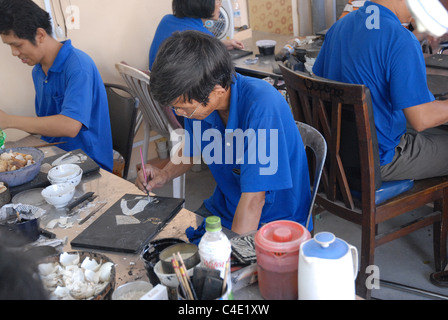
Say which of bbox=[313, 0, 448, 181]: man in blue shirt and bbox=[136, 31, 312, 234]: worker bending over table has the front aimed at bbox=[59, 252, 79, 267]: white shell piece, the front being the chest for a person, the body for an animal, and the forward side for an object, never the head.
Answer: the worker bending over table

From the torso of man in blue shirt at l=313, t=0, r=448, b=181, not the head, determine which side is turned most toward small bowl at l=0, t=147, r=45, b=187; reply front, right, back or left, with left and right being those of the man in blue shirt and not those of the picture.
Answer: back

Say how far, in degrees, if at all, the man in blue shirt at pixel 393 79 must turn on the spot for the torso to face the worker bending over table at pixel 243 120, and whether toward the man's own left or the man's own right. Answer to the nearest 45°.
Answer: approximately 180°

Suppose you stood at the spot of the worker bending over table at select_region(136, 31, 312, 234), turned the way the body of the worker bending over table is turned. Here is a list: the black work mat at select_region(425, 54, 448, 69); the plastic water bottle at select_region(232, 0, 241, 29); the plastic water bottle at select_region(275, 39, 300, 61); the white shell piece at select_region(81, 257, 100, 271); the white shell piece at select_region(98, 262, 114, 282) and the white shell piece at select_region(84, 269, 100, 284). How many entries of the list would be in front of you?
3

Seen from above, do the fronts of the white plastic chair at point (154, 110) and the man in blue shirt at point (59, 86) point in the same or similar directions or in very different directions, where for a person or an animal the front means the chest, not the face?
very different directions

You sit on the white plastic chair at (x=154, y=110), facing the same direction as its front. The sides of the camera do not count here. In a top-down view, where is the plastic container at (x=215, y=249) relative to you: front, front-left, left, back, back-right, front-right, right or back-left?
back-right

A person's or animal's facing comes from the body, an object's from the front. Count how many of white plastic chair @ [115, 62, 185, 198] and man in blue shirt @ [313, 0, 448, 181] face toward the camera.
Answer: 0

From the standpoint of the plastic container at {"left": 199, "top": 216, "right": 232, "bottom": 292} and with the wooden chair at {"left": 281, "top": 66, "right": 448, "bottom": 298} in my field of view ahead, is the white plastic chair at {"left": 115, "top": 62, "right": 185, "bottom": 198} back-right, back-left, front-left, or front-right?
front-left

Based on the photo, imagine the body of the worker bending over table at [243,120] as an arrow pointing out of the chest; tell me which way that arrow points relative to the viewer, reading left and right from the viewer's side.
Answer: facing the viewer and to the left of the viewer

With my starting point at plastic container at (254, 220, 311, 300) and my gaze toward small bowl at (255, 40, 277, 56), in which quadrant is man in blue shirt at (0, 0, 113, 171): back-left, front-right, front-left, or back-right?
front-left

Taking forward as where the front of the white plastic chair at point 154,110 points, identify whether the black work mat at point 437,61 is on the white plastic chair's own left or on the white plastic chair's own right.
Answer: on the white plastic chair's own right

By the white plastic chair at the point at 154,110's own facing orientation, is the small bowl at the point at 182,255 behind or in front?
behind
